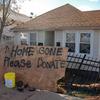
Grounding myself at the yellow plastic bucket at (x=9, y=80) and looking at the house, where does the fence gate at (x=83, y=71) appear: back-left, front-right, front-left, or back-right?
front-right

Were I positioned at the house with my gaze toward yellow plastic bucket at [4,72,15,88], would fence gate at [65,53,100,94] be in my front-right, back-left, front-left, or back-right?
front-left

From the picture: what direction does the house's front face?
toward the camera

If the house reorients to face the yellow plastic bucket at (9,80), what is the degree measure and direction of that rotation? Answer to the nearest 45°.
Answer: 0° — it already faces it
